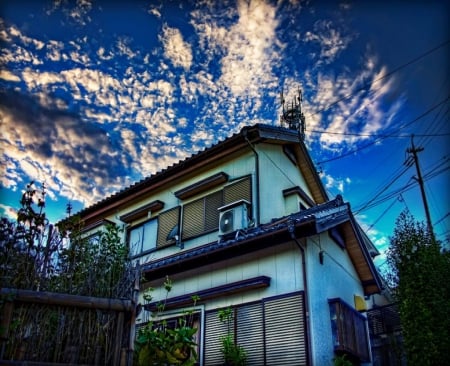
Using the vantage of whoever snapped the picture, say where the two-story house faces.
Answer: facing the viewer and to the left of the viewer

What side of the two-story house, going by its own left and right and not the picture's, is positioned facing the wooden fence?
front

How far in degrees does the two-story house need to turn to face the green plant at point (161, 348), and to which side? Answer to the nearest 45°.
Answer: approximately 45° to its left
